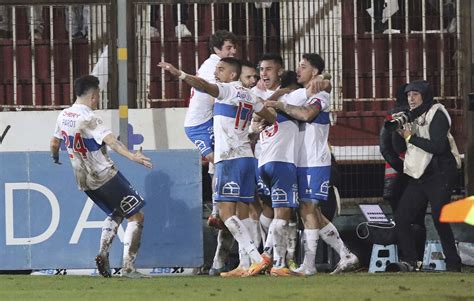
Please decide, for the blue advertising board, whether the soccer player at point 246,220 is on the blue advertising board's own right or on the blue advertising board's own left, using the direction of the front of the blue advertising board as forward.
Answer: on the blue advertising board's own left

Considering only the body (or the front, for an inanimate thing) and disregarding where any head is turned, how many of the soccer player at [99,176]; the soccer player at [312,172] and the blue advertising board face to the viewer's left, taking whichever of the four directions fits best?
1

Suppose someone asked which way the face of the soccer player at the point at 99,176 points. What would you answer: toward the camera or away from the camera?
away from the camera

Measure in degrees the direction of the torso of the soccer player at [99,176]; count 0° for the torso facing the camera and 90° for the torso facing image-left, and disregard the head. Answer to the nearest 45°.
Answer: approximately 225°

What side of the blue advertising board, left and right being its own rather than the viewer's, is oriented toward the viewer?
front
